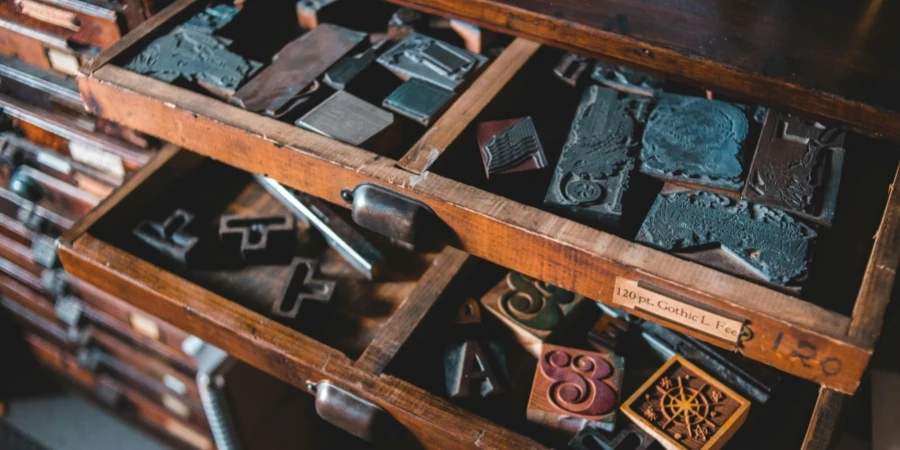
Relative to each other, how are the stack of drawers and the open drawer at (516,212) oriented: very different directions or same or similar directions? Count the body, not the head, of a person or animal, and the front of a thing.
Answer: same or similar directions

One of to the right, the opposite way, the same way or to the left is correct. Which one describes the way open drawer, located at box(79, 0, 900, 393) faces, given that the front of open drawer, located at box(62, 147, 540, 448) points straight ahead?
the same way

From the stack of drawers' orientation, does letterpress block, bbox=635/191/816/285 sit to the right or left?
on its left

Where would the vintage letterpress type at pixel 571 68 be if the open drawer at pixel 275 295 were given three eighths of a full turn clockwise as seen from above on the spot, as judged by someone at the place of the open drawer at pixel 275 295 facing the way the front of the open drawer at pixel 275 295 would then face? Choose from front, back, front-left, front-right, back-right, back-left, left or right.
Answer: right

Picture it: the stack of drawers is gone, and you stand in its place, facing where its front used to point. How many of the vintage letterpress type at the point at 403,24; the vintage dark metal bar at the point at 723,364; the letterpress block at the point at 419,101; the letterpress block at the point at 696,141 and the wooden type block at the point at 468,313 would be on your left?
5

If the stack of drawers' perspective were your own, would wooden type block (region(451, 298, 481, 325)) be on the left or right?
on its left

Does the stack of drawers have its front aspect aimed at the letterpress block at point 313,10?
no

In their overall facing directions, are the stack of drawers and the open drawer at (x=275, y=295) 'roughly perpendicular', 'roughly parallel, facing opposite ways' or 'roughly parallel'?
roughly parallel

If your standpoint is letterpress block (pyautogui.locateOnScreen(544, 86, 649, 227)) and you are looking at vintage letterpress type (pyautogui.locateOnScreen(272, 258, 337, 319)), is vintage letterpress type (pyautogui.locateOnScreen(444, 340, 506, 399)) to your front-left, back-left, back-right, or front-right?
front-left

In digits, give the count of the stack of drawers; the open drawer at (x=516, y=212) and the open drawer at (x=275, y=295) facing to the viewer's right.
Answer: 0
